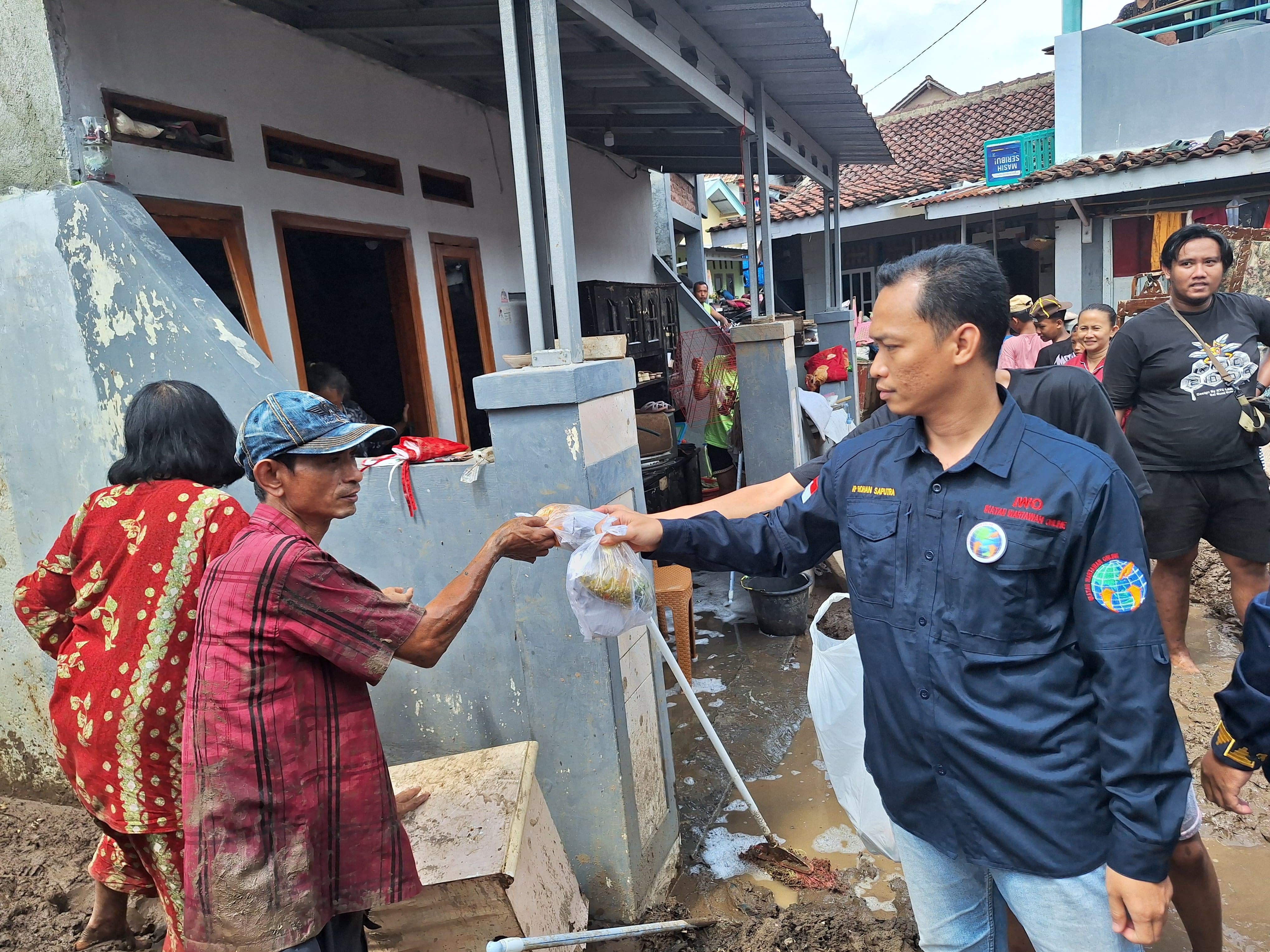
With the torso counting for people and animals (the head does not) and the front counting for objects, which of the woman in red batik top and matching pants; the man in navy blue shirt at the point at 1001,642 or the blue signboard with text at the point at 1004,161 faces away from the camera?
the woman in red batik top and matching pants

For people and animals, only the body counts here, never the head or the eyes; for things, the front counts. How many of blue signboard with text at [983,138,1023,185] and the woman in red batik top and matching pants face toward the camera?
1

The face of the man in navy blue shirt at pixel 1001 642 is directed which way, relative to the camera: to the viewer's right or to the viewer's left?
to the viewer's left

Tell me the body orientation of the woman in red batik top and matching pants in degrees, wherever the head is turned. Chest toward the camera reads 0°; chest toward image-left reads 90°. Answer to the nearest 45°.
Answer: approximately 180°

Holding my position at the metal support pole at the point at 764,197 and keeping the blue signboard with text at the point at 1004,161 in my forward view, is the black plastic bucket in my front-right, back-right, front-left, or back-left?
back-right

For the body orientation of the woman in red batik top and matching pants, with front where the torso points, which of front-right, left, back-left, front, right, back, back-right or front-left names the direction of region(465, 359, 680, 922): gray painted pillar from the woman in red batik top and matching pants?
right

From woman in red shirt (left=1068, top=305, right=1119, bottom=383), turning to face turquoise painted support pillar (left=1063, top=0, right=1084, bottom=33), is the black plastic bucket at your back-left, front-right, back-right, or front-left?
back-left

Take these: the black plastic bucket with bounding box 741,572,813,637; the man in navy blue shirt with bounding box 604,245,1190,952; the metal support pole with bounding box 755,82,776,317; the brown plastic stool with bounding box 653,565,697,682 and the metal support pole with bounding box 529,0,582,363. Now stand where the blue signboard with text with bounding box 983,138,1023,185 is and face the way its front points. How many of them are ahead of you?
5

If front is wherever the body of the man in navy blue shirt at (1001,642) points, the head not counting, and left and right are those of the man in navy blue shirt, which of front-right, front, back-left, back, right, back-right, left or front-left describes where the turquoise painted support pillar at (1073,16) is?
back-right

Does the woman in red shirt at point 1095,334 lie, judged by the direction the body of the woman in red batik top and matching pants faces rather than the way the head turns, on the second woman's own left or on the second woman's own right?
on the second woman's own right

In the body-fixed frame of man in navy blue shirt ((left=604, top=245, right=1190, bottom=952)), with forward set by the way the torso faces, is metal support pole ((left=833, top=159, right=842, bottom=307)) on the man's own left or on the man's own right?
on the man's own right
